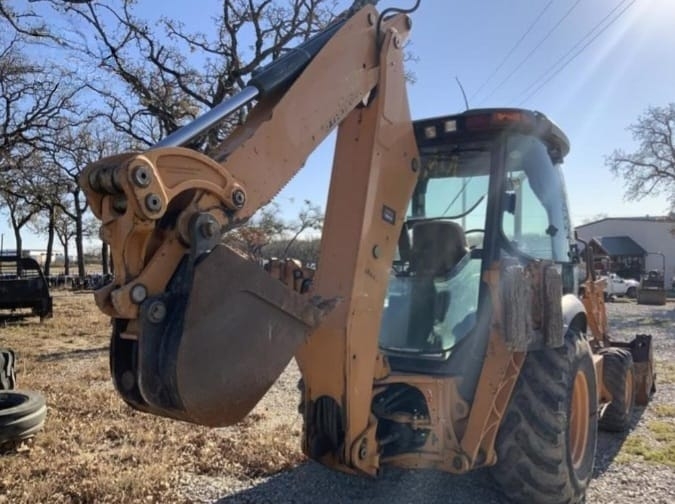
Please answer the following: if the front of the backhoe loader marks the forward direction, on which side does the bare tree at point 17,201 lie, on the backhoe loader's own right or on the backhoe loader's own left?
on the backhoe loader's own left

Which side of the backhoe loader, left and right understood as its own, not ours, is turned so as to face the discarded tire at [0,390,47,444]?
left

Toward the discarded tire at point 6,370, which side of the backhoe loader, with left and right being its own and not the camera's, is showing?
left

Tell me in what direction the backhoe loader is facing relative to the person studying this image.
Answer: facing away from the viewer and to the right of the viewer

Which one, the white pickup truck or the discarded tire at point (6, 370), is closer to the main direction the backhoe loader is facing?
the white pickup truck

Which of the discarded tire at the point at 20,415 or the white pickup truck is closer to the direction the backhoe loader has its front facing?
the white pickup truck
